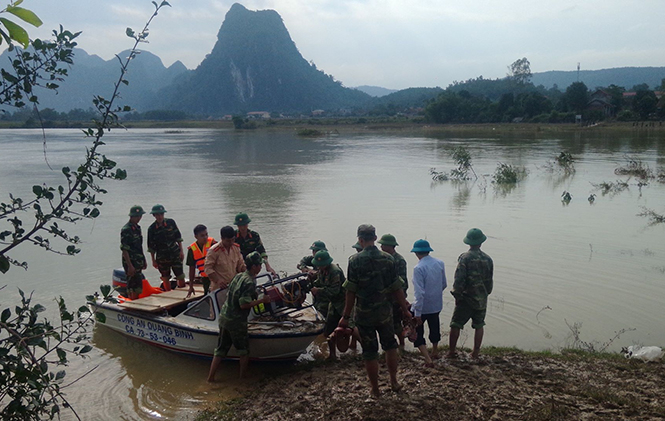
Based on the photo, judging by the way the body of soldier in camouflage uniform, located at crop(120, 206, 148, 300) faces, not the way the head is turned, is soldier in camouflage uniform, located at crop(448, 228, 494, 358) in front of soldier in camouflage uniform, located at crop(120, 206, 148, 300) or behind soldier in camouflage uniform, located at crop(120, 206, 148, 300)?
in front

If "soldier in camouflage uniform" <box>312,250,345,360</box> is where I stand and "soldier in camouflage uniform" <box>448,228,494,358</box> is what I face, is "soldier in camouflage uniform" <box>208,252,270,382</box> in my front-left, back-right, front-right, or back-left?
back-right

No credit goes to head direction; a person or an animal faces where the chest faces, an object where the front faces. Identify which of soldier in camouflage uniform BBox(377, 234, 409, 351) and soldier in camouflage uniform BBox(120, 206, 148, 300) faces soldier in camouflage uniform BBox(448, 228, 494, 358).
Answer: soldier in camouflage uniform BBox(120, 206, 148, 300)

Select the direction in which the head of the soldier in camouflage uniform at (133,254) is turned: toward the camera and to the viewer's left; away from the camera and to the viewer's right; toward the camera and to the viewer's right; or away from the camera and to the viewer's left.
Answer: toward the camera and to the viewer's right

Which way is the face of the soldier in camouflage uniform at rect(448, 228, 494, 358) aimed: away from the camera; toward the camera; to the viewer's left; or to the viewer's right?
away from the camera

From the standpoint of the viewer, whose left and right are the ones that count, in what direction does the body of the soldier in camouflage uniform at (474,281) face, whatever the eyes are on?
facing away from the viewer

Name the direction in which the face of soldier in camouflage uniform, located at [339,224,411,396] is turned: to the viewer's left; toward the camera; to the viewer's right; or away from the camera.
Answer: away from the camera

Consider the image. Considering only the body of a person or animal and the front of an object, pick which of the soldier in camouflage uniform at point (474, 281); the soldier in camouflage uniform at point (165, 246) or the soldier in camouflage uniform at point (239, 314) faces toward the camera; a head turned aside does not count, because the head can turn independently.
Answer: the soldier in camouflage uniform at point (165, 246)

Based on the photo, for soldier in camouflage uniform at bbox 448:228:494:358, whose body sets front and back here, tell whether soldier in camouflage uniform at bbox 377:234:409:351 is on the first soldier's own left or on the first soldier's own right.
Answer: on the first soldier's own left

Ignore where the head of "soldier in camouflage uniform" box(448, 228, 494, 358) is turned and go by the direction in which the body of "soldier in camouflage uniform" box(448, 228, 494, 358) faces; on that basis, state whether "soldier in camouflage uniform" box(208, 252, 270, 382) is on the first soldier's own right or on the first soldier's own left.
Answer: on the first soldier's own left

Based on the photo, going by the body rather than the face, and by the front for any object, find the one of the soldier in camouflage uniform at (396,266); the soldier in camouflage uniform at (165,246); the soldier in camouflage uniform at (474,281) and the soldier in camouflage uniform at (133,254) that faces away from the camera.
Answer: the soldier in camouflage uniform at (474,281)

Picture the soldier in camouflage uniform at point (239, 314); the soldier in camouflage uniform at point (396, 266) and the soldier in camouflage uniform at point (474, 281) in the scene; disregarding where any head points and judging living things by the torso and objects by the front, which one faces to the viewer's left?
the soldier in camouflage uniform at point (396, 266)
